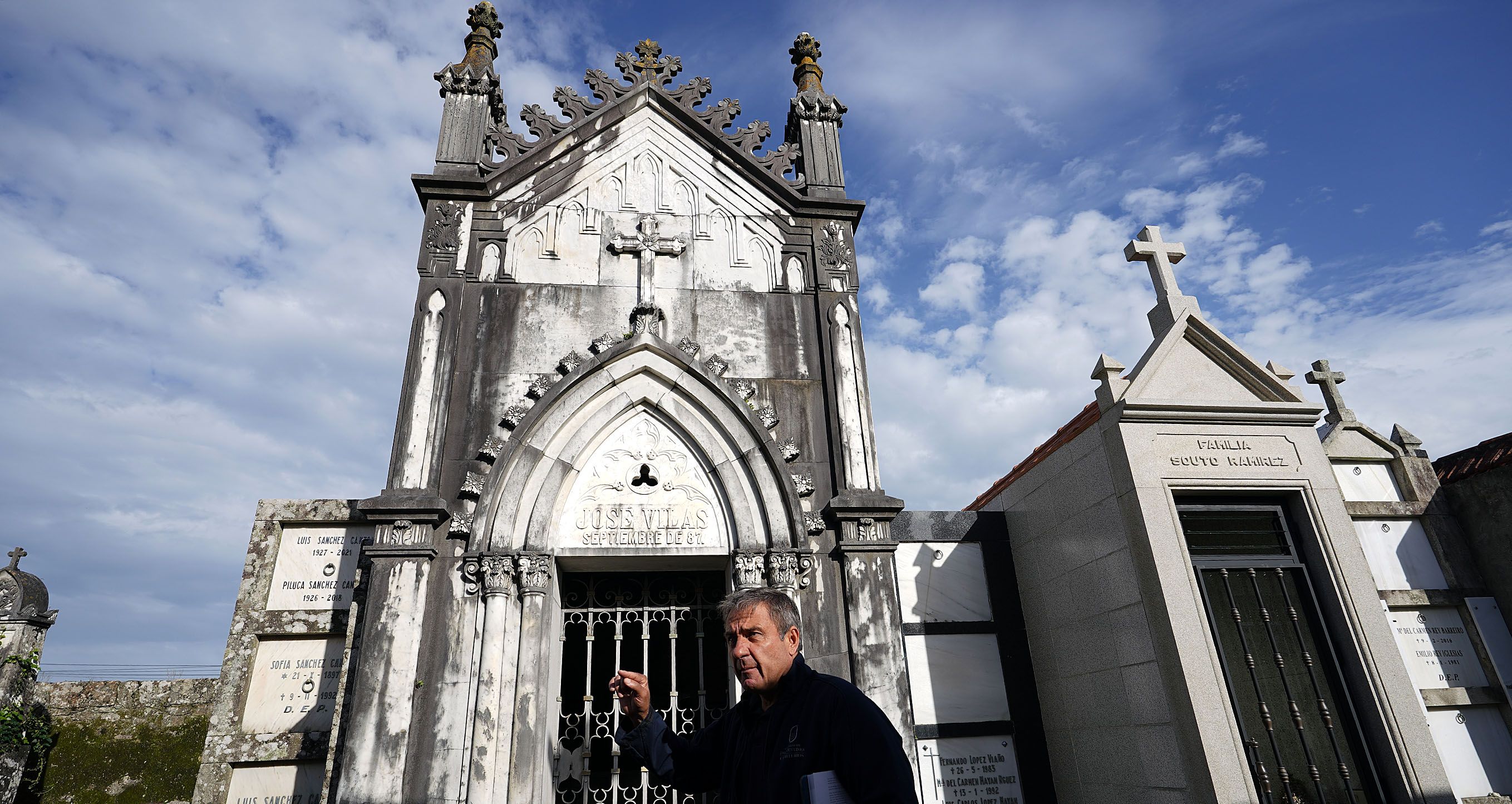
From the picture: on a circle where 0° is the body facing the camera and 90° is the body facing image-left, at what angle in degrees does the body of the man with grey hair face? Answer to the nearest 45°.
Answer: approximately 45°

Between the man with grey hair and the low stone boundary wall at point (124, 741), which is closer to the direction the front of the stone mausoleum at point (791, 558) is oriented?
the man with grey hair

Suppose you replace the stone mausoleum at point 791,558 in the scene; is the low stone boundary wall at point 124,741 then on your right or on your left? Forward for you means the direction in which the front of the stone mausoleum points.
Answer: on your right

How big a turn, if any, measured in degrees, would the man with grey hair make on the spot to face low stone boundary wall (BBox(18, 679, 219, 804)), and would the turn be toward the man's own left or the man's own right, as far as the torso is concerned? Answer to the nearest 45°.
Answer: approximately 90° to the man's own right

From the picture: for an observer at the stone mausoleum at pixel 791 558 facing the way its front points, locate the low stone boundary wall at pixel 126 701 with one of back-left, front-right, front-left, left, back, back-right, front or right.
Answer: right

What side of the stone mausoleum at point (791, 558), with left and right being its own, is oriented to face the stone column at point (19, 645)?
right
